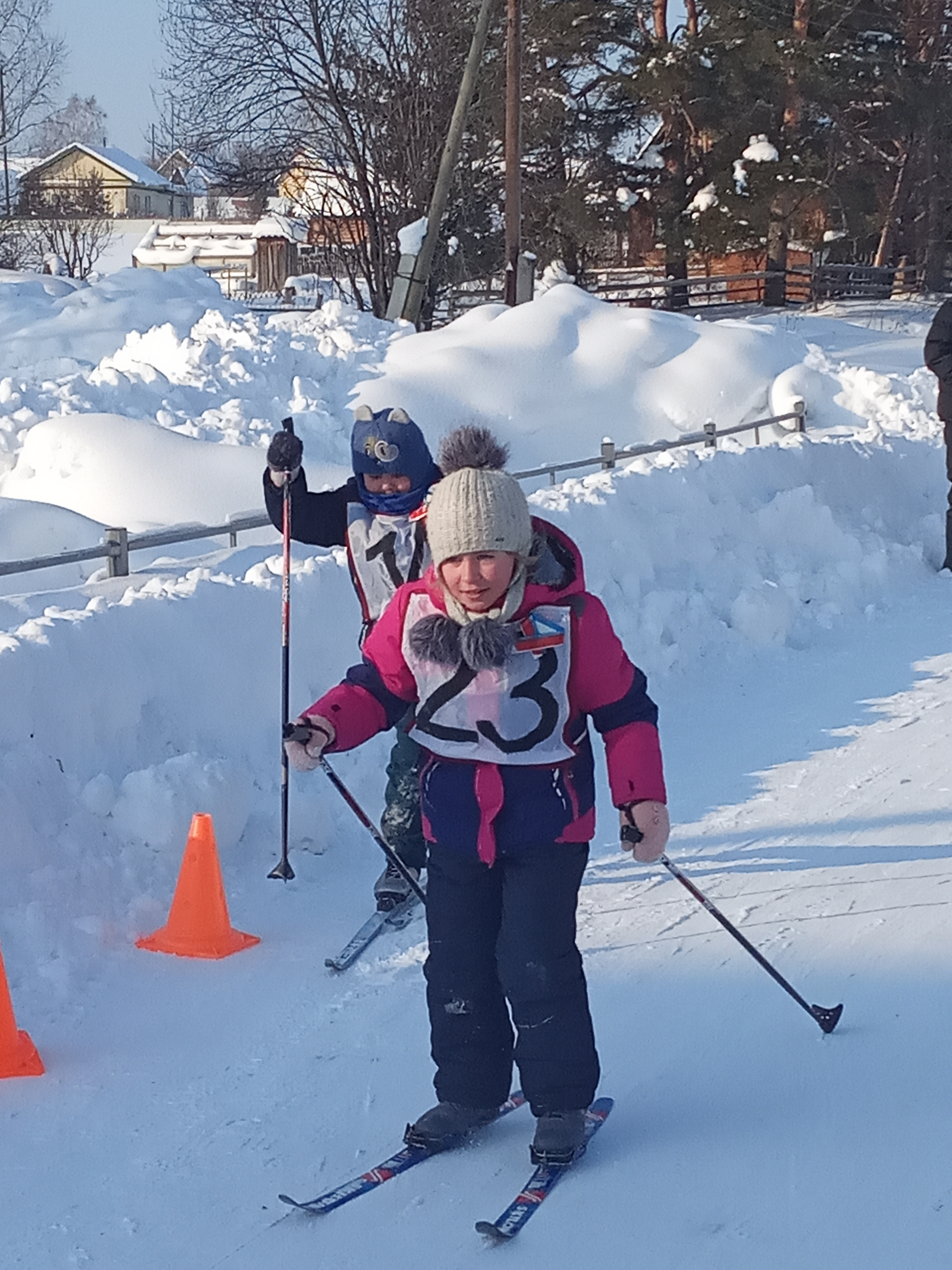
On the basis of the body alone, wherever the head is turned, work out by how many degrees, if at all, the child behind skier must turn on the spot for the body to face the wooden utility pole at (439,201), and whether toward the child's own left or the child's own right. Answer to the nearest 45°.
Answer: approximately 180°

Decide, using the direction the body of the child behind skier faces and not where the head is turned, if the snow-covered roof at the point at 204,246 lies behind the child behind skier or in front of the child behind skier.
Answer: behind

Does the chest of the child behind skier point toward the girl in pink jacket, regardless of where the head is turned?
yes

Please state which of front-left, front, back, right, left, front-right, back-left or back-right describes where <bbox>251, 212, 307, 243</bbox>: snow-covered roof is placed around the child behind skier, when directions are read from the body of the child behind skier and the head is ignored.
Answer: back

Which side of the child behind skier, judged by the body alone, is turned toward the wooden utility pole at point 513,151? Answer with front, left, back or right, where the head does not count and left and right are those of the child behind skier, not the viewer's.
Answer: back

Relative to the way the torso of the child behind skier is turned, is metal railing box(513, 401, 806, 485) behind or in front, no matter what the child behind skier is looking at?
behind

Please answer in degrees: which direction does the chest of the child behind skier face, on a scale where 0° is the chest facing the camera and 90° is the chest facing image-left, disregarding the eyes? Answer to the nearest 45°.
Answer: approximately 0°
